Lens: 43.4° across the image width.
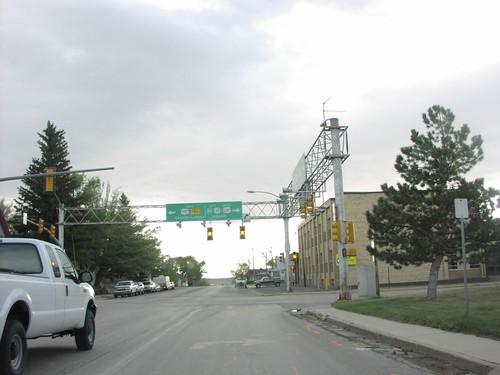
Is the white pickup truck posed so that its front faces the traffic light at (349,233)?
yes

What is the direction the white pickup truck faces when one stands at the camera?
facing away from the viewer and to the right of the viewer

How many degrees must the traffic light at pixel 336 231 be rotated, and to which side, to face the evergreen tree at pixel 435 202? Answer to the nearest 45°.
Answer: approximately 135° to its left

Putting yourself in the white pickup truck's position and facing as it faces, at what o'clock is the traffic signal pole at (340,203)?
The traffic signal pole is roughly at 12 o'clock from the white pickup truck.

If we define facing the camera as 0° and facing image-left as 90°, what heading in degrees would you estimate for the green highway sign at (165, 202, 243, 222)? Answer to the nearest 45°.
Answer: approximately 0°

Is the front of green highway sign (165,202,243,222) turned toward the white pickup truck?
yes
